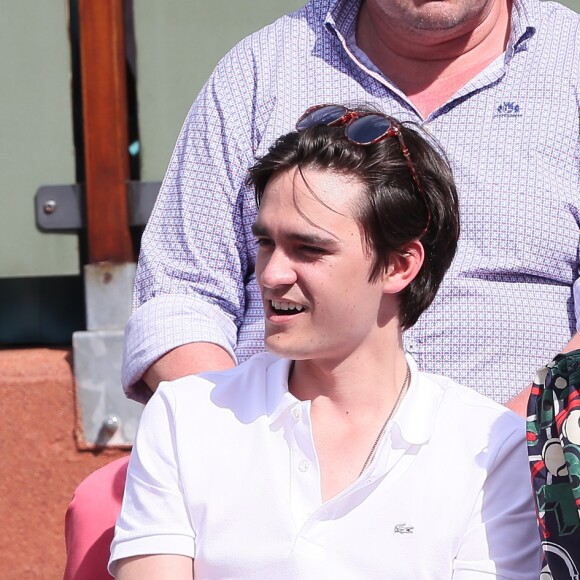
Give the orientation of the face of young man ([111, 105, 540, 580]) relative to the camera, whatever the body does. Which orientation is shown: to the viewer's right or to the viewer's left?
to the viewer's left

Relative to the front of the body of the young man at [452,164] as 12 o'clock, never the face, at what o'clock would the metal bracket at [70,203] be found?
The metal bracket is roughly at 4 o'clock from the young man.

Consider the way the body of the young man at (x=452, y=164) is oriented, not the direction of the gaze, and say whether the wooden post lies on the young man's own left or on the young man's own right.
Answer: on the young man's own right

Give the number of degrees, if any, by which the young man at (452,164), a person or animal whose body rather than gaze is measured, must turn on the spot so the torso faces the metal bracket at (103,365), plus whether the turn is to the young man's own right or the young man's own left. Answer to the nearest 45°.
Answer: approximately 135° to the young man's own right

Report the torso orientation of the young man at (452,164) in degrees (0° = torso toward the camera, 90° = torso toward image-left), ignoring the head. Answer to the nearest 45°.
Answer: approximately 0°
